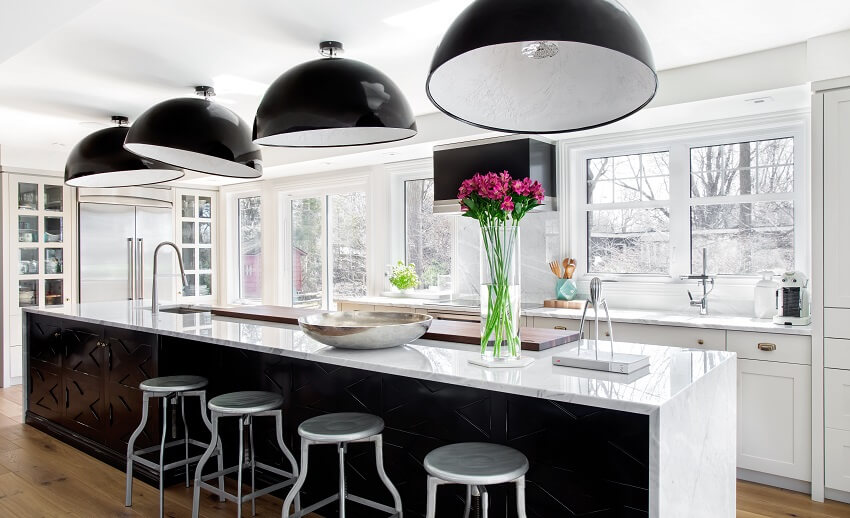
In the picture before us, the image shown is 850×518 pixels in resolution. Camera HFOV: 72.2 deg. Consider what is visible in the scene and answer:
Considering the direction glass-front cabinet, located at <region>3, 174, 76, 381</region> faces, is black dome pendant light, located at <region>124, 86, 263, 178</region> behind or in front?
in front

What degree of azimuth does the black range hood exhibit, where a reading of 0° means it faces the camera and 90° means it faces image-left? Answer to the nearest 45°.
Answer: approximately 45°

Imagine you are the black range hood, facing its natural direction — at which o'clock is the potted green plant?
The potted green plant is roughly at 3 o'clock from the black range hood.

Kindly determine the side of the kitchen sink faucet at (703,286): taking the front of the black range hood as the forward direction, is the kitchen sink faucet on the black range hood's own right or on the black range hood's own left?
on the black range hood's own left

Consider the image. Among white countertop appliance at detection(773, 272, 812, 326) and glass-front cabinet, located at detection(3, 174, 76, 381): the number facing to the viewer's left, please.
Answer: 0

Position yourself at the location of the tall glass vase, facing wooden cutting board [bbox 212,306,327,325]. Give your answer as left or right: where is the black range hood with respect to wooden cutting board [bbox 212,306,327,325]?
right

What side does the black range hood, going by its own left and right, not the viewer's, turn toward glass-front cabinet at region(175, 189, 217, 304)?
right

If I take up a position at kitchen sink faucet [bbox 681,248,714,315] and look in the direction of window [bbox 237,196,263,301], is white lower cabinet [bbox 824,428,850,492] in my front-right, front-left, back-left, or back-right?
back-left

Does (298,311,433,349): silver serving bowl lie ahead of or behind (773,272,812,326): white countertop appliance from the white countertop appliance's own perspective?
ahead

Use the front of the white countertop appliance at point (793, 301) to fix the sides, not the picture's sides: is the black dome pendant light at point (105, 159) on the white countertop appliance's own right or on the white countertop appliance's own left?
on the white countertop appliance's own right

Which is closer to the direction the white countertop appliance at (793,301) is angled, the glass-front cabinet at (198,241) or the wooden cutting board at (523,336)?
the wooden cutting board
